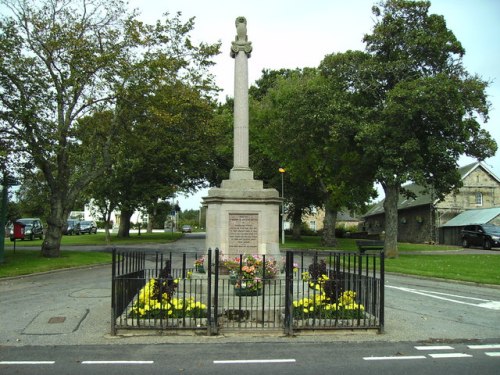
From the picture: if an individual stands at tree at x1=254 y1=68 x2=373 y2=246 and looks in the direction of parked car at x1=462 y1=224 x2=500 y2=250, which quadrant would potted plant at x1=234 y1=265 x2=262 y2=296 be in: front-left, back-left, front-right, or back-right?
back-right

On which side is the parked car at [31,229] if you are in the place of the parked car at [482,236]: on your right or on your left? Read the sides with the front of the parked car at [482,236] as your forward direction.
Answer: on your right
